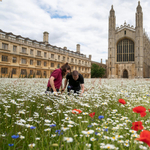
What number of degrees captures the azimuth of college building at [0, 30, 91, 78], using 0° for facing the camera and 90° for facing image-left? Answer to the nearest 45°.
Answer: approximately 315°
